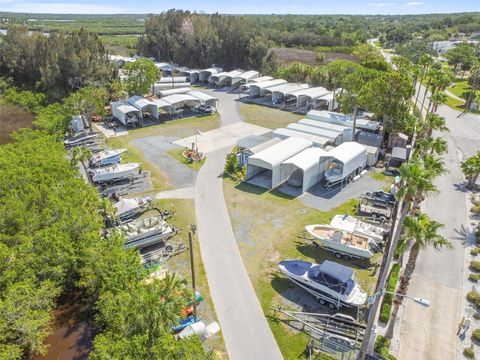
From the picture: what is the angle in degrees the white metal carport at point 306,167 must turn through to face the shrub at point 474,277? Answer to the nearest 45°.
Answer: approximately 90° to its left

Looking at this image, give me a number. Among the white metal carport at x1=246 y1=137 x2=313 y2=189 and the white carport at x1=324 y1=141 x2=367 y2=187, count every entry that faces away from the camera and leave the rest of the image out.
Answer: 0

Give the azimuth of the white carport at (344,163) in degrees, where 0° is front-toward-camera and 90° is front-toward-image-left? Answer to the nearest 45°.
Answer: approximately 45°

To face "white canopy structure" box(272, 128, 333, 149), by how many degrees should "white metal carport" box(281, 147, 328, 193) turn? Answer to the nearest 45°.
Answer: approximately 135° to its right

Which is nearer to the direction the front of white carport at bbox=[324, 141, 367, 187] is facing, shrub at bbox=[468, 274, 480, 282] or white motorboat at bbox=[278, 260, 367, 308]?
the white motorboat

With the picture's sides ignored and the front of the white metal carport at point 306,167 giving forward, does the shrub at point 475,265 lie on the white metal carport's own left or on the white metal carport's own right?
on the white metal carport's own left

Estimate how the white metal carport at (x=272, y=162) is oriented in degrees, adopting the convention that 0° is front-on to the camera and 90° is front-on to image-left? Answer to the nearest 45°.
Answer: approximately 45°

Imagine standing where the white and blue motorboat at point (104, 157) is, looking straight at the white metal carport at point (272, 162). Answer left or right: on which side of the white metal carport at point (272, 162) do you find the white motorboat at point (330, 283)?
right

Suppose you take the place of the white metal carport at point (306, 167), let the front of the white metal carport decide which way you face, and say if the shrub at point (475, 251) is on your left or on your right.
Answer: on your left

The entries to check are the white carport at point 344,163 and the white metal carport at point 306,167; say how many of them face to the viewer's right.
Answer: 0
